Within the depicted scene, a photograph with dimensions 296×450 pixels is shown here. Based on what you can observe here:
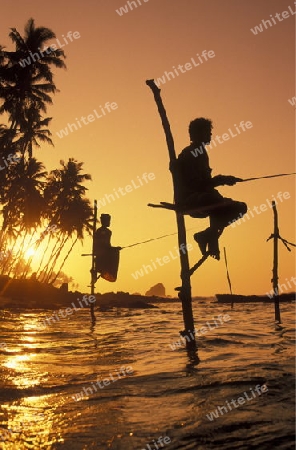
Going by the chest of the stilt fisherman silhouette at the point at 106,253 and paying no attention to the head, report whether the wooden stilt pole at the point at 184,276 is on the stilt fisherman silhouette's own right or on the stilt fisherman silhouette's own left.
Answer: on the stilt fisherman silhouette's own right

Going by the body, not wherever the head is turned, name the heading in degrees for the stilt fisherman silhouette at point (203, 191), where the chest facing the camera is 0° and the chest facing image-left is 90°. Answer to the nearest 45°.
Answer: approximately 270°

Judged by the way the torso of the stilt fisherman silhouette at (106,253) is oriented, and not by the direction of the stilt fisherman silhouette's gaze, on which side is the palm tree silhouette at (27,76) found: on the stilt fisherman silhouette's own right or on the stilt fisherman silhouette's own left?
on the stilt fisherman silhouette's own left

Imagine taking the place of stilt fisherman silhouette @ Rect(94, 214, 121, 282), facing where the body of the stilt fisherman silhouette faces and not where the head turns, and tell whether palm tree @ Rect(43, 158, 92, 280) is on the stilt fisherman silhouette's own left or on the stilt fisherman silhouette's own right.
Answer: on the stilt fisherman silhouette's own left

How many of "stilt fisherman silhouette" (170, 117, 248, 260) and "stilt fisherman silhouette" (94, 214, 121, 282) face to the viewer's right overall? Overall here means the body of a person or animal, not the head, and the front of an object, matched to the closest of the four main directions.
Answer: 2

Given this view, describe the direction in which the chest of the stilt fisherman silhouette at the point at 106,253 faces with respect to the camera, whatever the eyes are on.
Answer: to the viewer's right
